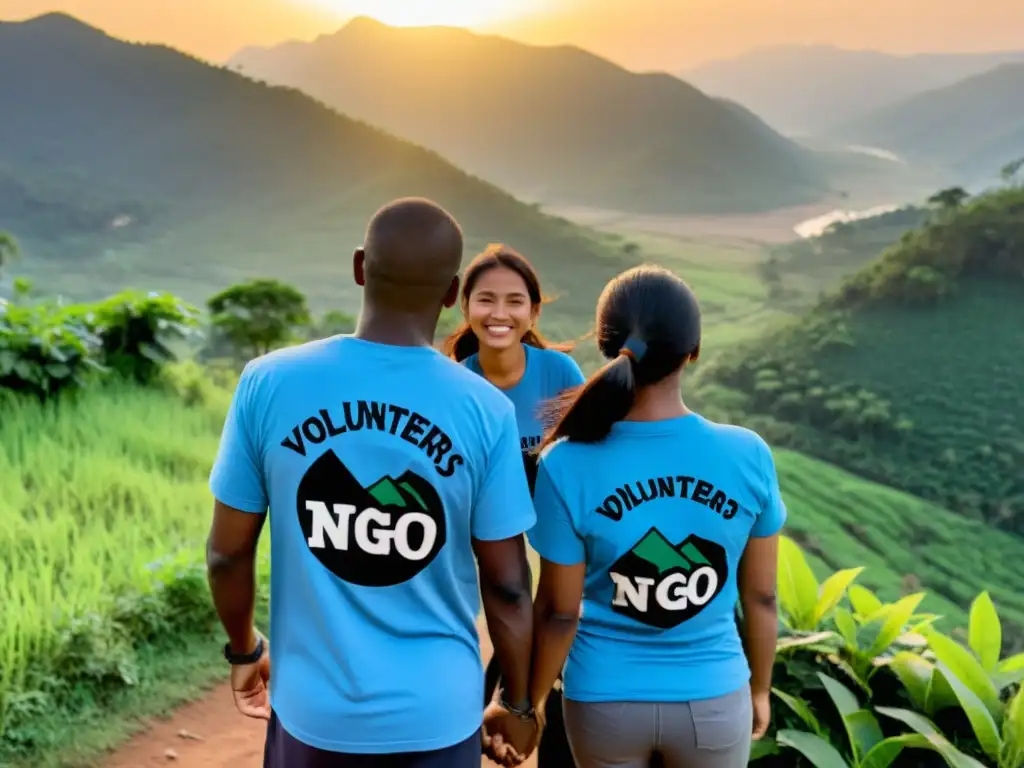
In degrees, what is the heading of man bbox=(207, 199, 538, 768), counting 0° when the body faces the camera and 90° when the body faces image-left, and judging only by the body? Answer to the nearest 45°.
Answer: approximately 180°

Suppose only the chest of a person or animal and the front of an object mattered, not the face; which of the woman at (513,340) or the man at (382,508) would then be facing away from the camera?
the man

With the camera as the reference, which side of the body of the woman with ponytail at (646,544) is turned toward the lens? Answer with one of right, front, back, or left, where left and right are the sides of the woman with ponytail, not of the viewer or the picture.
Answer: back

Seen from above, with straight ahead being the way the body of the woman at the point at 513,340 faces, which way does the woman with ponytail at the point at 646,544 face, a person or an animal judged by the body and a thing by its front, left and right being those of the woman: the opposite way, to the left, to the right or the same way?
the opposite way

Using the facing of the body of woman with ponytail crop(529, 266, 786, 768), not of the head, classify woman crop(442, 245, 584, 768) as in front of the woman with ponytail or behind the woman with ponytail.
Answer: in front

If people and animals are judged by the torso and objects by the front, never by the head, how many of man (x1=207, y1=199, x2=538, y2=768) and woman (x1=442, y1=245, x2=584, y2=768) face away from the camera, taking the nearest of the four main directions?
1

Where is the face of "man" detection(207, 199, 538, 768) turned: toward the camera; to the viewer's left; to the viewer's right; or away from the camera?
away from the camera

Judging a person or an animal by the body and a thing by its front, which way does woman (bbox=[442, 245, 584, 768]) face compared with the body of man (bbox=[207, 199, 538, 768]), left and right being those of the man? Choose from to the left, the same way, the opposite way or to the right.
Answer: the opposite way
